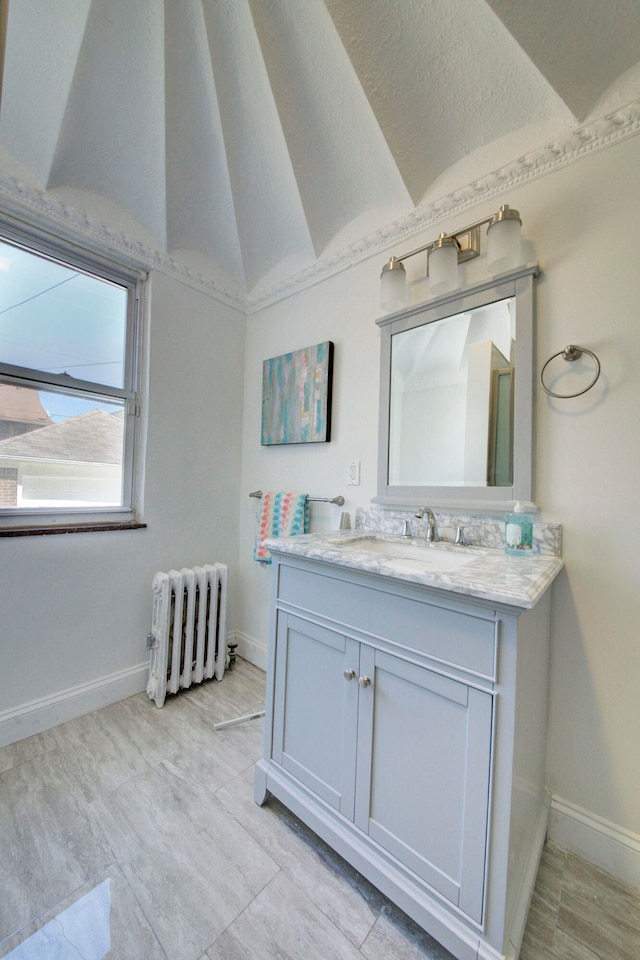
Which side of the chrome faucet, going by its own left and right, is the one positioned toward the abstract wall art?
right

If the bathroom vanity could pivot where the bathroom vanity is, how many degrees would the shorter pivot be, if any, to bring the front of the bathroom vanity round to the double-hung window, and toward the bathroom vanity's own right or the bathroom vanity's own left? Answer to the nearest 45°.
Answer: approximately 45° to the bathroom vanity's own right

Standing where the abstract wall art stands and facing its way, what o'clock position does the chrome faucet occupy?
The chrome faucet is roughly at 9 o'clock from the abstract wall art.

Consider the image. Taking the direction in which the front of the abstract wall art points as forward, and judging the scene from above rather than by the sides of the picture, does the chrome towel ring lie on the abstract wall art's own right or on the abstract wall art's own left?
on the abstract wall art's own left

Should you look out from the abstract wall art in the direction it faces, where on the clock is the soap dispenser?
The soap dispenser is roughly at 9 o'clock from the abstract wall art.

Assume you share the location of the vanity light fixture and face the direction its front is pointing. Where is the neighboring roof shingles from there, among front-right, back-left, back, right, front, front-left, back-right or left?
front-right

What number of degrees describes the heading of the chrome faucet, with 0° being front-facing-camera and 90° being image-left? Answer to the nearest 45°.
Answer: approximately 45°
